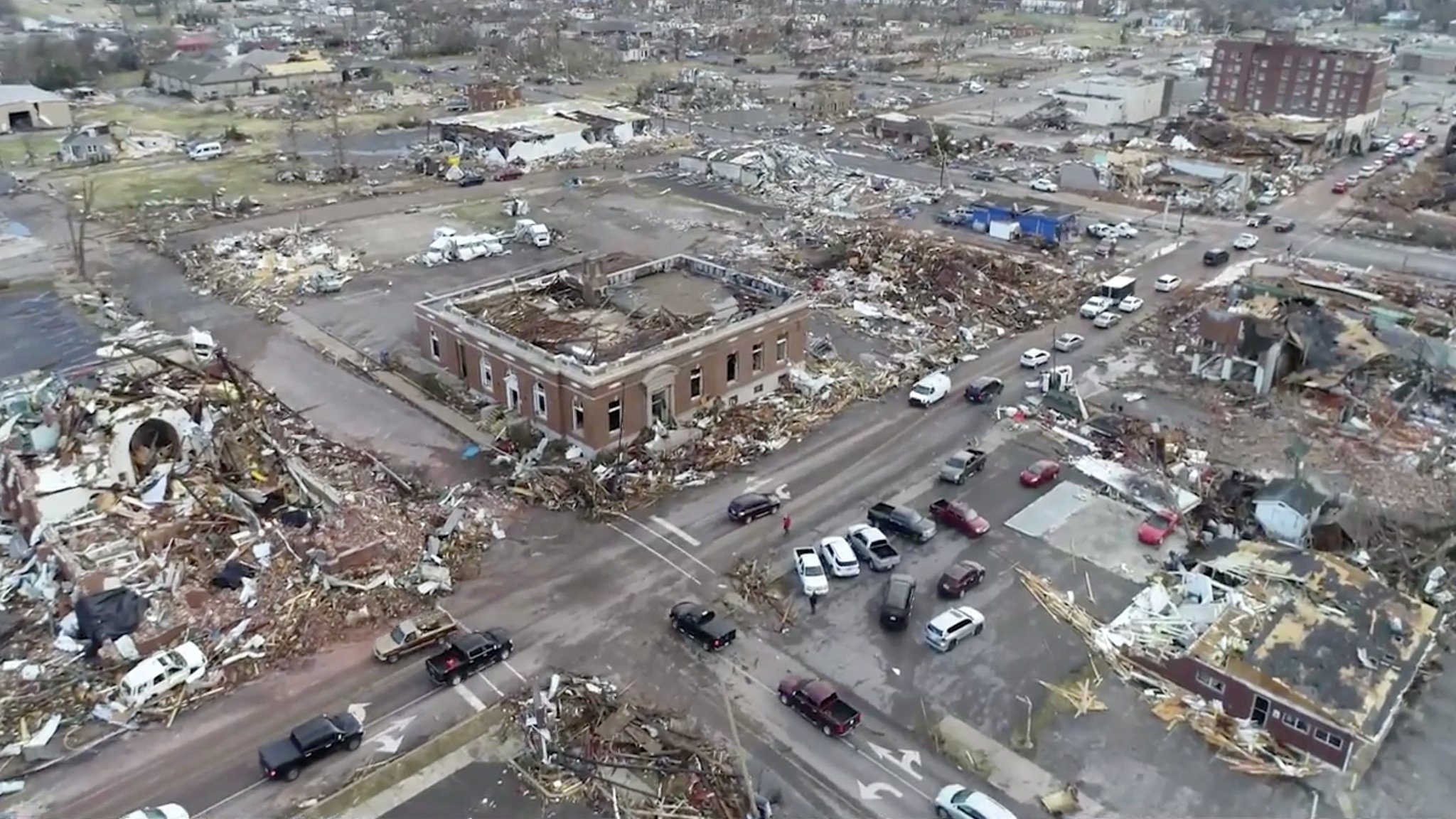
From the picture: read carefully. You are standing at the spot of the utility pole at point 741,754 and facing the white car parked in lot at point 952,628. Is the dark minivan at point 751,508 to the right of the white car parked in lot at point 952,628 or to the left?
left

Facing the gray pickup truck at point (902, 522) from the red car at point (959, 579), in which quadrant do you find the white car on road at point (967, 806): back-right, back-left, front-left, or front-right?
back-left

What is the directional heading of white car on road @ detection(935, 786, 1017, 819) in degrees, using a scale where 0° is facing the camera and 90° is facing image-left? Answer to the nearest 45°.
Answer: approximately 135°

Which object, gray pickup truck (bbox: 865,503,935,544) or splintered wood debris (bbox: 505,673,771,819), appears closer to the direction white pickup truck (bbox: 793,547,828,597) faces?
the splintered wood debris

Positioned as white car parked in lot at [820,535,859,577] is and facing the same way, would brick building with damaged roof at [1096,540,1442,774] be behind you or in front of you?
behind

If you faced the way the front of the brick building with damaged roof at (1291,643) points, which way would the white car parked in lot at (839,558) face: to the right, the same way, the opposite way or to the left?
to the right

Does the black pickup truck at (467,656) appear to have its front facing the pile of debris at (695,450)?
yes

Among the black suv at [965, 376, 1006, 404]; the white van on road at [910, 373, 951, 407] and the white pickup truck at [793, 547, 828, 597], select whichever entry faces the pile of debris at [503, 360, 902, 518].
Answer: the white van on road
